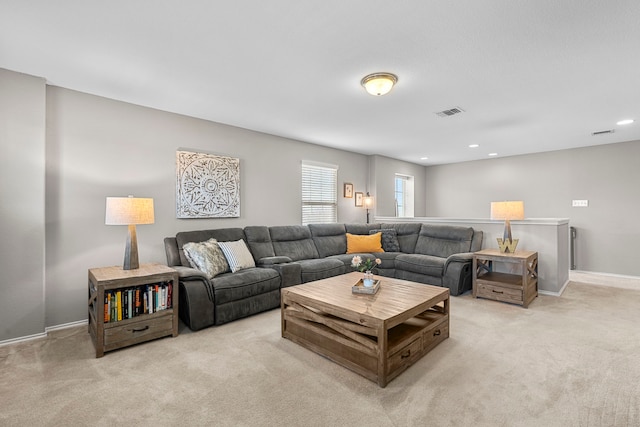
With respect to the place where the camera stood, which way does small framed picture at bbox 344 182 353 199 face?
facing the viewer and to the right of the viewer

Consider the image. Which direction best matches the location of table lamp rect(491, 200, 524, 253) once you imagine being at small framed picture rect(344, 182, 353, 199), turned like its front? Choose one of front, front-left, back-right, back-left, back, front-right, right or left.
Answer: front

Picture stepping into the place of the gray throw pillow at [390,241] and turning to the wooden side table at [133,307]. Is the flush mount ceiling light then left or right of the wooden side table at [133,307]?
left

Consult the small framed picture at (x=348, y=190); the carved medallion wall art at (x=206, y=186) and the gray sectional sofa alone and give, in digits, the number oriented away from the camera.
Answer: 0

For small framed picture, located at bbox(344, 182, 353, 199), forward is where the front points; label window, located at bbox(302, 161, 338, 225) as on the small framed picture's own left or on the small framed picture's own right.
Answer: on the small framed picture's own right

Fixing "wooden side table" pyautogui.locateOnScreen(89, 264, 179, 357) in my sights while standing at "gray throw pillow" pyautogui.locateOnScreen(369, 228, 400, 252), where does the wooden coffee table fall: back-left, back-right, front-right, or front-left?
front-left

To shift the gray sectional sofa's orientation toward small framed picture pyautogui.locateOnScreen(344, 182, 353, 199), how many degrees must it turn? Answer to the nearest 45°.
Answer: approximately 135° to its left

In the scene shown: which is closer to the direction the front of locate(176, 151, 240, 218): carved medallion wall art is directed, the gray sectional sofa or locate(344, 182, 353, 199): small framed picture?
the gray sectional sofa

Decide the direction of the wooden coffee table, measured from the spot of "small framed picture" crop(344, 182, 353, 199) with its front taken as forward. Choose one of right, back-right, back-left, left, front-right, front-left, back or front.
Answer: front-right

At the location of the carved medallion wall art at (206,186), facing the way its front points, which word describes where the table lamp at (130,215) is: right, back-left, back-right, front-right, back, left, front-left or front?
right

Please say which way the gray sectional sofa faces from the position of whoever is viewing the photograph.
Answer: facing the viewer

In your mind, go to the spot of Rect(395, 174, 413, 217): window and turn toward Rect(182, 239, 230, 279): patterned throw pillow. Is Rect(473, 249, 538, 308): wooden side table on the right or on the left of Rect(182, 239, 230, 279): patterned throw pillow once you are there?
left

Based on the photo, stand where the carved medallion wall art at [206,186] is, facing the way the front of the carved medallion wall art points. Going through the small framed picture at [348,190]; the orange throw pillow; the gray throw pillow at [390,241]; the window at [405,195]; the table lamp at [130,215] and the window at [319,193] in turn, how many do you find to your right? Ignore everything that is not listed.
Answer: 1

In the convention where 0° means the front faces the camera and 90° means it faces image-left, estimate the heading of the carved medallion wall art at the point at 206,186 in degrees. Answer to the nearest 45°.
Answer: approximately 315°

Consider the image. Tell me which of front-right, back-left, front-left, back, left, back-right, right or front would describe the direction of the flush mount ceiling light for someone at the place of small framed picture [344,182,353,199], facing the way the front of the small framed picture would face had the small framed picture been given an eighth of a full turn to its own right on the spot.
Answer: front

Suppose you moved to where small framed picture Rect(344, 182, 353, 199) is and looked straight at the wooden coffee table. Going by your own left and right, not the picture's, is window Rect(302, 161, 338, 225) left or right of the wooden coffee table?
right
